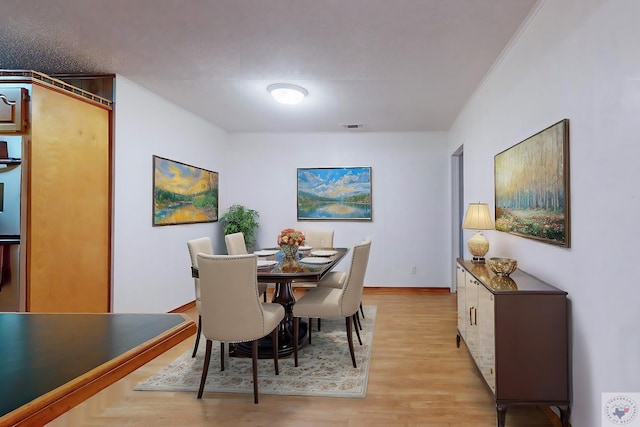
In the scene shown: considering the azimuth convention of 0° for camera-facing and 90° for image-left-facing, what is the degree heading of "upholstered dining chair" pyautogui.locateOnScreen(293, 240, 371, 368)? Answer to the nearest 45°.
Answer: approximately 90°

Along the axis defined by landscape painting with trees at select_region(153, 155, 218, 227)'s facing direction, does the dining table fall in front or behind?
in front

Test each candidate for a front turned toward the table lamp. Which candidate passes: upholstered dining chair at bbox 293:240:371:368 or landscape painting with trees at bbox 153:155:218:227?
the landscape painting with trees

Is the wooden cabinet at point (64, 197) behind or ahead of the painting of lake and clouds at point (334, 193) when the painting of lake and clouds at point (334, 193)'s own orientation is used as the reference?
ahead

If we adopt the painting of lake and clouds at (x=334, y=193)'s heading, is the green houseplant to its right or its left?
on its right

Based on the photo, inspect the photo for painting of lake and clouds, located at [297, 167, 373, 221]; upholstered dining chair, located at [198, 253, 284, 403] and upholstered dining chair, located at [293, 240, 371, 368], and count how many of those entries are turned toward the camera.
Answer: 1

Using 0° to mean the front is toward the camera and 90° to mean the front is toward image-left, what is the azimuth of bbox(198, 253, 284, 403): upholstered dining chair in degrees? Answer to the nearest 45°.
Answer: approximately 225°

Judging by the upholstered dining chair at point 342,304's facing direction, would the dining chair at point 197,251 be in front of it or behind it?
in front

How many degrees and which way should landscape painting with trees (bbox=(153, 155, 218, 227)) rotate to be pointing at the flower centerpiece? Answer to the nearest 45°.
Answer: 0° — it already faces it

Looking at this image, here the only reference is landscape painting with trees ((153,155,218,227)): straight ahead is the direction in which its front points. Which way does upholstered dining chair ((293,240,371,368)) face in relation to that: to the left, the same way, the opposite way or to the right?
the opposite way
